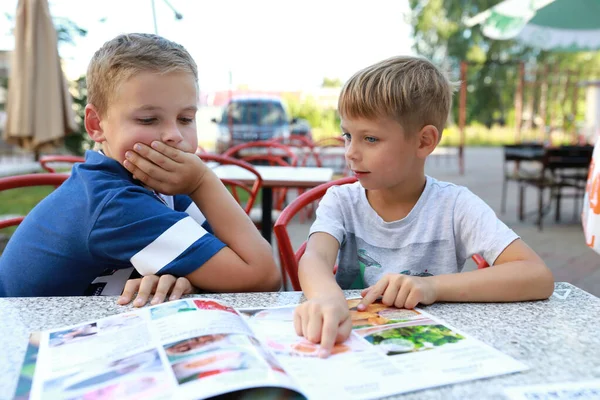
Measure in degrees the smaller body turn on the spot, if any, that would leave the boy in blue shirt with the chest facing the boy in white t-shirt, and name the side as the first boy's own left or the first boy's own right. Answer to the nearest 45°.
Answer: approximately 45° to the first boy's own left

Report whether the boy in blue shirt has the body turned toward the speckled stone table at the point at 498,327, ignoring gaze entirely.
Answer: yes

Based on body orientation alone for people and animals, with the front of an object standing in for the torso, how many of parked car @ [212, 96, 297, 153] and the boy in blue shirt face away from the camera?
0

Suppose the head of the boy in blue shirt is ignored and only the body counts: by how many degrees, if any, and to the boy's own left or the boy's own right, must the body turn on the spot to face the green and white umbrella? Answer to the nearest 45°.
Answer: approximately 90° to the boy's own left

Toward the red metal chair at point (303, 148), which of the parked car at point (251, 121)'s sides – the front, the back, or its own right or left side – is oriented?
front

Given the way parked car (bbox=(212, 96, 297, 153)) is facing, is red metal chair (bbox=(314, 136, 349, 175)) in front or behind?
in front

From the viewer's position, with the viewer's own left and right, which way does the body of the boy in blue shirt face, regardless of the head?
facing the viewer and to the right of the viewer

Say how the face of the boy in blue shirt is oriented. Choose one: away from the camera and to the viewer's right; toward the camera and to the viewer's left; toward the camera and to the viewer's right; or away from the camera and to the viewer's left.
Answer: toward the camera and to the viewer's right

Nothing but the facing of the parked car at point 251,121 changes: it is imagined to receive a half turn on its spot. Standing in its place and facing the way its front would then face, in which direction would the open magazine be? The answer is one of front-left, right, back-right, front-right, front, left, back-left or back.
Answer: back

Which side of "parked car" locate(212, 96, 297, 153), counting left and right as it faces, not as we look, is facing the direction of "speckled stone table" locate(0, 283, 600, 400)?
front

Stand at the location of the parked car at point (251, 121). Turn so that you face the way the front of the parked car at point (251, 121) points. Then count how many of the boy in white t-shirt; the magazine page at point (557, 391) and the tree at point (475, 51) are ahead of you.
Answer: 2

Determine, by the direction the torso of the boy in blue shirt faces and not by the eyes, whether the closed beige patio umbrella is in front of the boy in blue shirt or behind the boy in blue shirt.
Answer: behind

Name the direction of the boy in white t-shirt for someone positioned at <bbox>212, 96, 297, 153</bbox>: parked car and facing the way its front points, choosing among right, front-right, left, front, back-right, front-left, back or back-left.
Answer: front

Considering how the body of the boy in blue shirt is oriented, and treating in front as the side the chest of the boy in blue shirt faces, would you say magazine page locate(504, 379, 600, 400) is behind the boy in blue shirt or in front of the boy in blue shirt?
in front

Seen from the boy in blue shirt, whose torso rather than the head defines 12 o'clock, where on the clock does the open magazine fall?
The open magazine is roughly at 1 o'clock from the boy in blue shirt.

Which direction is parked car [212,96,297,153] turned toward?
toward the camera

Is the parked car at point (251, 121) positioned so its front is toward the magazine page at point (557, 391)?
yes
